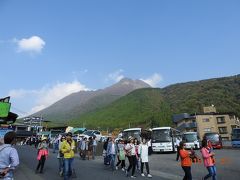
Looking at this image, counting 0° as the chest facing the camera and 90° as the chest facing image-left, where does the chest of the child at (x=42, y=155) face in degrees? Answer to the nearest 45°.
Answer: approximately 45°

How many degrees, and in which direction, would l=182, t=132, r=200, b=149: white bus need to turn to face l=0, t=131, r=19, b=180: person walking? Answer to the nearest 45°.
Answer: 0° — it already faces them

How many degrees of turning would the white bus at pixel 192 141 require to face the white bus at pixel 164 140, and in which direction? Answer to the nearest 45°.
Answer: approximately 45° to its right

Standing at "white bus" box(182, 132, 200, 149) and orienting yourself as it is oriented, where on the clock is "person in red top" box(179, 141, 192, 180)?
The person in red top is roughly at 12 o'clock from the white bus.

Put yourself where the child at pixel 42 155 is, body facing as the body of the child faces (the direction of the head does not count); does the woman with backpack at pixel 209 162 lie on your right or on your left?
on your left

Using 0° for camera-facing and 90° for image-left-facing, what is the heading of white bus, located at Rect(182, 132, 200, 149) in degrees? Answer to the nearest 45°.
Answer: approximately 0°

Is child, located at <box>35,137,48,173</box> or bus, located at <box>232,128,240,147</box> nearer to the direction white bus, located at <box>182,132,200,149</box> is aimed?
the child
